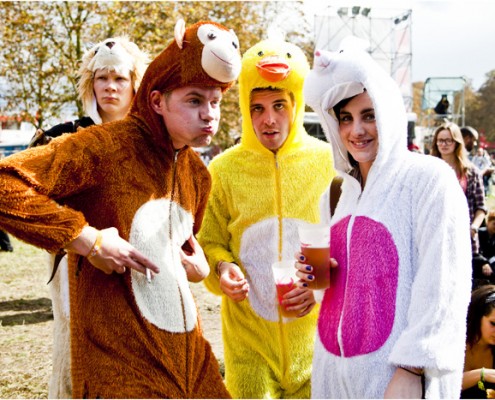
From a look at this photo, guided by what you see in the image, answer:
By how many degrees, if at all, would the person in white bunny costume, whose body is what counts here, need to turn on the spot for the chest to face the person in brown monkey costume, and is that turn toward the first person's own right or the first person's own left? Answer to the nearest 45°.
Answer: approximately 45° to the first person's own right

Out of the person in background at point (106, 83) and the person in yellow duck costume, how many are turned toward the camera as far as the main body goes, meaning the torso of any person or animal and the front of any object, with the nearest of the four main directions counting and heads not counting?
2

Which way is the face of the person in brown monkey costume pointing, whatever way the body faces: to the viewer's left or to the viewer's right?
to the viewer's right

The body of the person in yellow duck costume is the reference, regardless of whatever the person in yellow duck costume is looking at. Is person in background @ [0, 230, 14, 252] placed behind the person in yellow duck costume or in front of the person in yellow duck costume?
behind

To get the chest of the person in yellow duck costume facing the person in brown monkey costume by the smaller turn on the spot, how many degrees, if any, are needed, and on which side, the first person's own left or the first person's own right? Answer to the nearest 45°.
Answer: approximately 45° to the first person's own right

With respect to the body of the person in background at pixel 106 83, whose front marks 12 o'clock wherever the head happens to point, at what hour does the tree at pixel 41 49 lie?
The tree is roughly at 6 o'clock from the person in background.

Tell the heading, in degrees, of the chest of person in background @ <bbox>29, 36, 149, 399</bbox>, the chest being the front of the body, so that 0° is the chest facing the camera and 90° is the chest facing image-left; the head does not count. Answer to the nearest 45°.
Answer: approximately 0°

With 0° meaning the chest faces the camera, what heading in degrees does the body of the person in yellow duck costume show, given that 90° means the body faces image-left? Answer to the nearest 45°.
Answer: approximately 0°

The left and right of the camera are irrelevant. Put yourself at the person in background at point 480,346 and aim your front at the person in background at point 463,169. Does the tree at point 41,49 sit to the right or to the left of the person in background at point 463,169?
left

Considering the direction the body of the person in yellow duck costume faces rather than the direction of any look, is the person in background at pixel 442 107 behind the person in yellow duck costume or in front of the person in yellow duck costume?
behind
